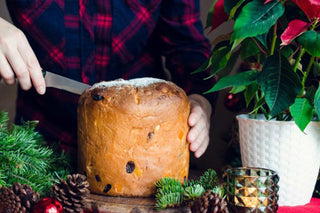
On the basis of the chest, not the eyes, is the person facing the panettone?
yes

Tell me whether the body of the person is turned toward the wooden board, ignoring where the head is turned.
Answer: yes

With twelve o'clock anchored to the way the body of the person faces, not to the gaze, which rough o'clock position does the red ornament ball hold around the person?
The red ornament ball is roughly at 12 o'clock from the person.

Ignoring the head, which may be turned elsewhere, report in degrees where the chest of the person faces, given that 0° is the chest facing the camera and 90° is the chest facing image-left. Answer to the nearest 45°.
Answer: approximately 0°

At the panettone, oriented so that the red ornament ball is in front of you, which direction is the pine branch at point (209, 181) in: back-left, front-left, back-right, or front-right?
back-left

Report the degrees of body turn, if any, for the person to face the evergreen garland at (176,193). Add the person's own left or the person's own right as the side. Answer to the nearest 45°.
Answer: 0° — they already face it
